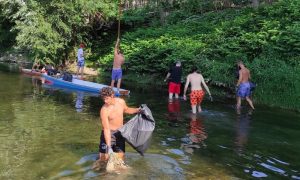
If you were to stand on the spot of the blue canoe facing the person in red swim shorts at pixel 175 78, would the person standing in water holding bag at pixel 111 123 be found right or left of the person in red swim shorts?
right

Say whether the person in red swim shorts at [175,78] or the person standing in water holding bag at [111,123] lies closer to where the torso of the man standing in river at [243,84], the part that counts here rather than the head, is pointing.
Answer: the person in red swim shorts

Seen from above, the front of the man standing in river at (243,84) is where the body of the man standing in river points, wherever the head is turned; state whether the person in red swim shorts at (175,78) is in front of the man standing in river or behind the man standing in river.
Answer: in front

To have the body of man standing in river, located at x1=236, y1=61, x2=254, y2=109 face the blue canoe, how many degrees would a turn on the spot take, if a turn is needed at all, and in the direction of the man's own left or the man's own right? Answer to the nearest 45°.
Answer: approximately 45° to the man's own left

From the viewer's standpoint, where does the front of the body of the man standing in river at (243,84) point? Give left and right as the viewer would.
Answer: facing away from the viewer and to the left of the viewer

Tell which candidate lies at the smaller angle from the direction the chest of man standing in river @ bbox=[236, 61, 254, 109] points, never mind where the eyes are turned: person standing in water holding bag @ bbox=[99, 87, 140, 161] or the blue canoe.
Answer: the blue canoe
